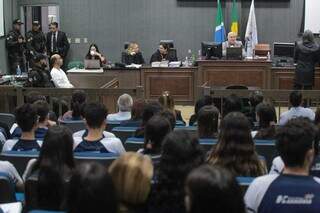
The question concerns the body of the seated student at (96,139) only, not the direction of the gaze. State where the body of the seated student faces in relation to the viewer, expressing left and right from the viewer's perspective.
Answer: facing away from the viewer

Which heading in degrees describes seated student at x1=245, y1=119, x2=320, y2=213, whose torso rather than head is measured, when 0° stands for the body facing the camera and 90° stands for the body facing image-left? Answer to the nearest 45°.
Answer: approximately 180°

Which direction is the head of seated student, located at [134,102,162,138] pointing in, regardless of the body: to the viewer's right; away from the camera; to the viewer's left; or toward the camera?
away from the camera

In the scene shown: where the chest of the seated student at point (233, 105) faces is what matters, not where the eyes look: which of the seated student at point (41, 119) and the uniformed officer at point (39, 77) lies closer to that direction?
the uniformed officer

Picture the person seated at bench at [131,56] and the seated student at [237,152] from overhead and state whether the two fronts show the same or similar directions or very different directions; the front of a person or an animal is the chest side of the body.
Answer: very different directions

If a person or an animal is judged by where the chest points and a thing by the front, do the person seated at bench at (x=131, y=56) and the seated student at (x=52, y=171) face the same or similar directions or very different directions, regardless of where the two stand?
very different directions

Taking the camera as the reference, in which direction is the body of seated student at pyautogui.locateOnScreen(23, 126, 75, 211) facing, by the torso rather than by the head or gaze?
away from the camera

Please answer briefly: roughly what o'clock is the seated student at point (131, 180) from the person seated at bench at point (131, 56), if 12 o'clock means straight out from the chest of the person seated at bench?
The seated student is roughly at 12 o'clock from the person seated at bench.

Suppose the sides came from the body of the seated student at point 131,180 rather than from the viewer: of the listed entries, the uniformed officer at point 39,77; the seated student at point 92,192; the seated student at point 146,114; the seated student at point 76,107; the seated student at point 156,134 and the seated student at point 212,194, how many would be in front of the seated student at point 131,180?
4

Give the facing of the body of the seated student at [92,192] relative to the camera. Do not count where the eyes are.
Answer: away from the camera

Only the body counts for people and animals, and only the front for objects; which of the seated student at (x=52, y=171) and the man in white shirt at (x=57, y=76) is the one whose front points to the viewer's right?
the man in white shirt

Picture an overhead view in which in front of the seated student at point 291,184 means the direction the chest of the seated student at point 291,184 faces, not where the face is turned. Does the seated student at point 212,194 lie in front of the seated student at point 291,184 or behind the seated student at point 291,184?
behind

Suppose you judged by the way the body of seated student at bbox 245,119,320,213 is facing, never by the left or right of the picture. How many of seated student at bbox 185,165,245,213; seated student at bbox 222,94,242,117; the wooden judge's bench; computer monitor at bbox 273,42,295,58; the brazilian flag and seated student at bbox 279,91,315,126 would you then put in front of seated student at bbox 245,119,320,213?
5
